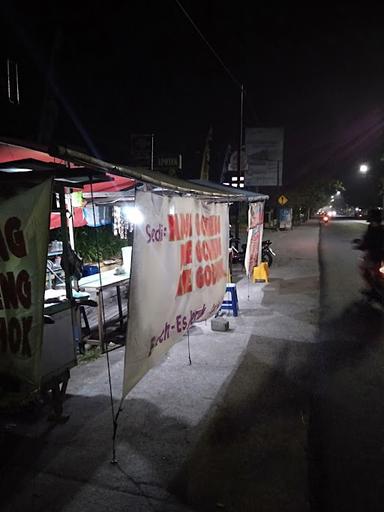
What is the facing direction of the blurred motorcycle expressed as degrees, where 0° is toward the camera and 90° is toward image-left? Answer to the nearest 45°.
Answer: approximately 0°

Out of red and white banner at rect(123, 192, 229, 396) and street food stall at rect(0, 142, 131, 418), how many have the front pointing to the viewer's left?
0

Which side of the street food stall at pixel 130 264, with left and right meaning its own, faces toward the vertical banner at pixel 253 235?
left

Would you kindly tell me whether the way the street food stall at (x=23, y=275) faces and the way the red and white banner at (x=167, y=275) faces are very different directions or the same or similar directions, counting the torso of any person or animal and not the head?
same or similar directions

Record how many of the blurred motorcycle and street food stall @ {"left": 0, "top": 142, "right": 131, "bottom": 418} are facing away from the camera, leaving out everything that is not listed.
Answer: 0

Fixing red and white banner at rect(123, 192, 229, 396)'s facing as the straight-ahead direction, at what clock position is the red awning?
The red awning is roughly at 6 o'clock from the red and white banner.

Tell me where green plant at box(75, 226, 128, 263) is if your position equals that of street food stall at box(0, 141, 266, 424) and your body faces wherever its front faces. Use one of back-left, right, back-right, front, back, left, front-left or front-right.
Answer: back-left

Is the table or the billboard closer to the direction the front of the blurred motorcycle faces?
the table
